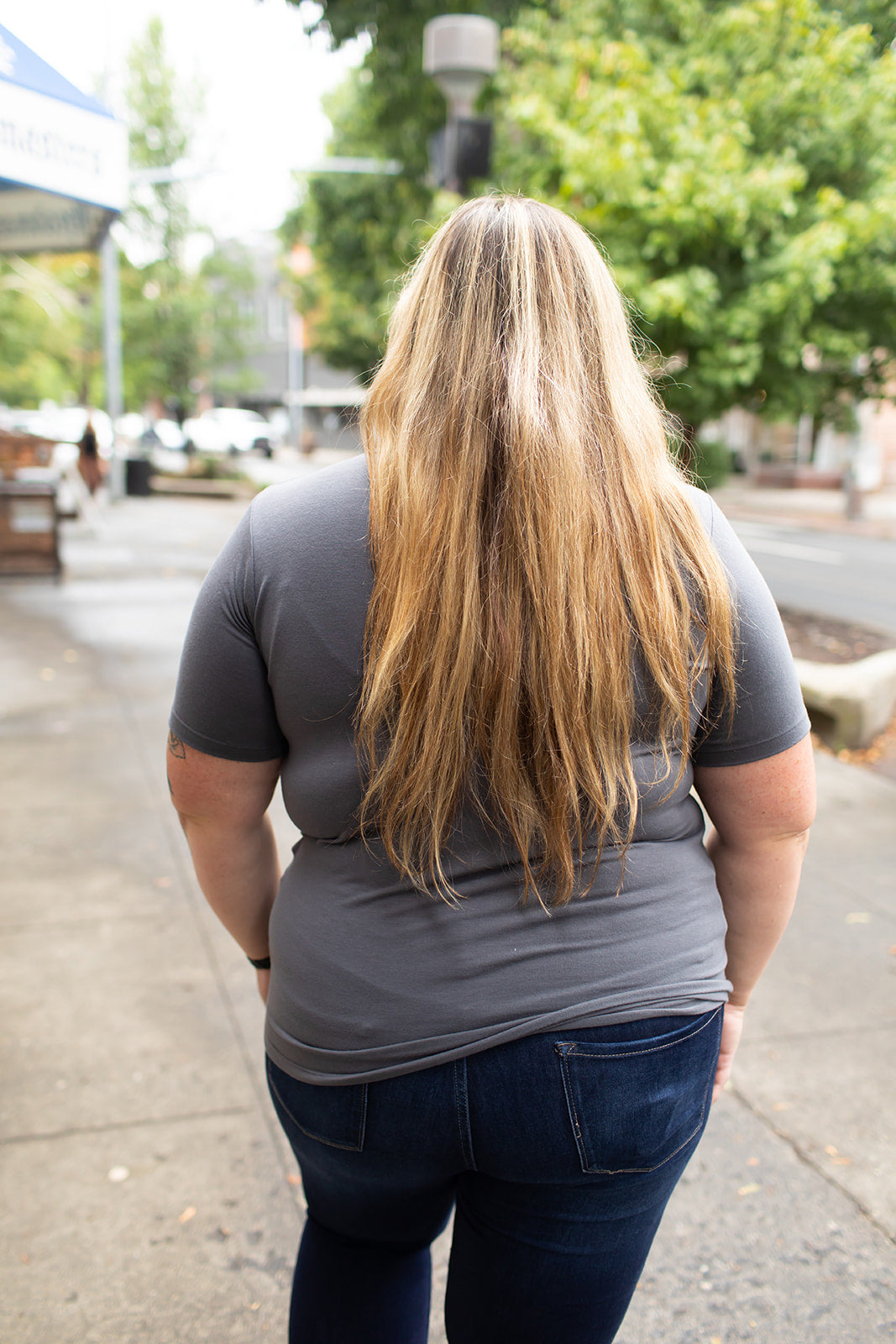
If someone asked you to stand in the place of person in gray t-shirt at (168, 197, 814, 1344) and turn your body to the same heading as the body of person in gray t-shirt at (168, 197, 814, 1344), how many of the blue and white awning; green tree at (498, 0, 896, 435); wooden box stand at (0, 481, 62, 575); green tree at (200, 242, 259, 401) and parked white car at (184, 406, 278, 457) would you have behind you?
0

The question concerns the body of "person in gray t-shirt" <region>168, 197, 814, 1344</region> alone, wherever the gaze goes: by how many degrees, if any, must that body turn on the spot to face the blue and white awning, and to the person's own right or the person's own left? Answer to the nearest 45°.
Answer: approximately 45° to the person's own left

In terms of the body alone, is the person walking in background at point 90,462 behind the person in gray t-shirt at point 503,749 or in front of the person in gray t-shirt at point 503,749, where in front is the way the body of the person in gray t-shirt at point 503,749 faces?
in front

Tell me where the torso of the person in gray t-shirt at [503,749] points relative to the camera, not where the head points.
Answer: away from the camera

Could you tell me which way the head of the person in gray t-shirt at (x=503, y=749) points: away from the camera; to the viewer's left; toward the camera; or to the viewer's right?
away from the camera

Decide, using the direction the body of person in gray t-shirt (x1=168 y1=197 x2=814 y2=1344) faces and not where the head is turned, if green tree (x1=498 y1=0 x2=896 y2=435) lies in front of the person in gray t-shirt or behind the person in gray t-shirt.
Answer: in front

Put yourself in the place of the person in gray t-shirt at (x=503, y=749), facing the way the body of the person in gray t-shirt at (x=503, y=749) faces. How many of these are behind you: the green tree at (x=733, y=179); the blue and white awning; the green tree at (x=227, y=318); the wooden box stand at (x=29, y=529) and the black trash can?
0

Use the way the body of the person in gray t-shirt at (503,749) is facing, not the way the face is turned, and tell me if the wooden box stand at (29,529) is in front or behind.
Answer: in front

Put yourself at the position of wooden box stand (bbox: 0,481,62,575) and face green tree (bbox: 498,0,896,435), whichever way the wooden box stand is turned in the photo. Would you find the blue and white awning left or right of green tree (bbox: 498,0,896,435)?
right
